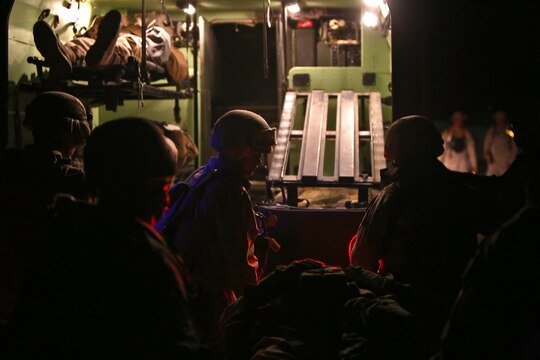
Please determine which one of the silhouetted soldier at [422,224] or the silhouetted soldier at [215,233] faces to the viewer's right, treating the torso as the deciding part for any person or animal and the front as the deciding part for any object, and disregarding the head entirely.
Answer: the silhouetted soldier at [215,233]

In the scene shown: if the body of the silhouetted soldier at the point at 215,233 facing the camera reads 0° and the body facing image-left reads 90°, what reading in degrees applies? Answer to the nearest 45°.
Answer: approximately 270°

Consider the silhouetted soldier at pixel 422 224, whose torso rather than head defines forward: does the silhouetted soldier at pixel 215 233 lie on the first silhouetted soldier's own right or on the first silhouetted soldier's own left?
on the first silhouetted soldier's own left

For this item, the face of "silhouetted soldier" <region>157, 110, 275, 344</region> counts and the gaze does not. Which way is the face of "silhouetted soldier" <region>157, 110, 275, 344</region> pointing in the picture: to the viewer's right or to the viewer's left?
to the viewer's right

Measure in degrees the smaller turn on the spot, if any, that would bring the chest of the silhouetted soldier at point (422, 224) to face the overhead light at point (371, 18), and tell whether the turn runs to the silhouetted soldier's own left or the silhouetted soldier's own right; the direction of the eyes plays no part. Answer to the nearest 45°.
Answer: approximately 45° to the silhouetted soldier's own right

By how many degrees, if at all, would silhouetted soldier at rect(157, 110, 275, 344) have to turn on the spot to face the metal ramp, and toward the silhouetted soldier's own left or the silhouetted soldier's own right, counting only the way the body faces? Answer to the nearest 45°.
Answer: approximately 90° to the silhouetted soldier's own left
